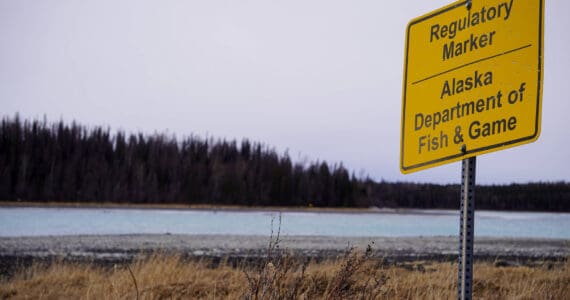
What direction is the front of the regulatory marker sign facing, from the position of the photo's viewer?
facing the viewer and to the left of the viewer
